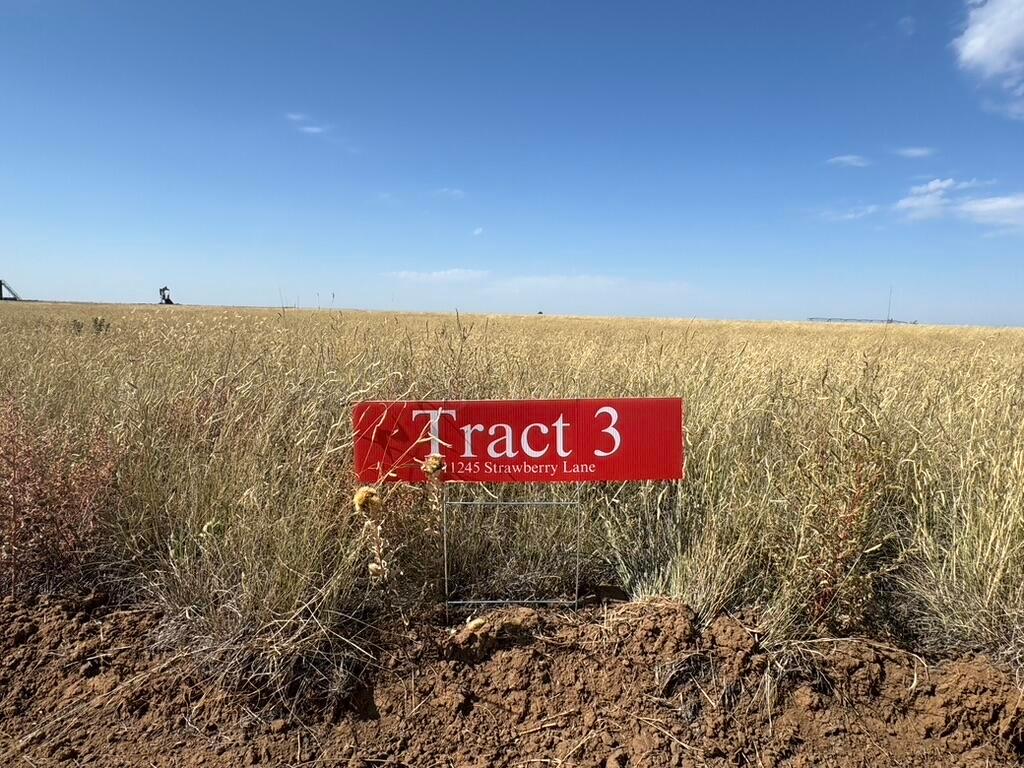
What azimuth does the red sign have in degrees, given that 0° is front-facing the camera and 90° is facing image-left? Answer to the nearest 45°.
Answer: approximately 0°
